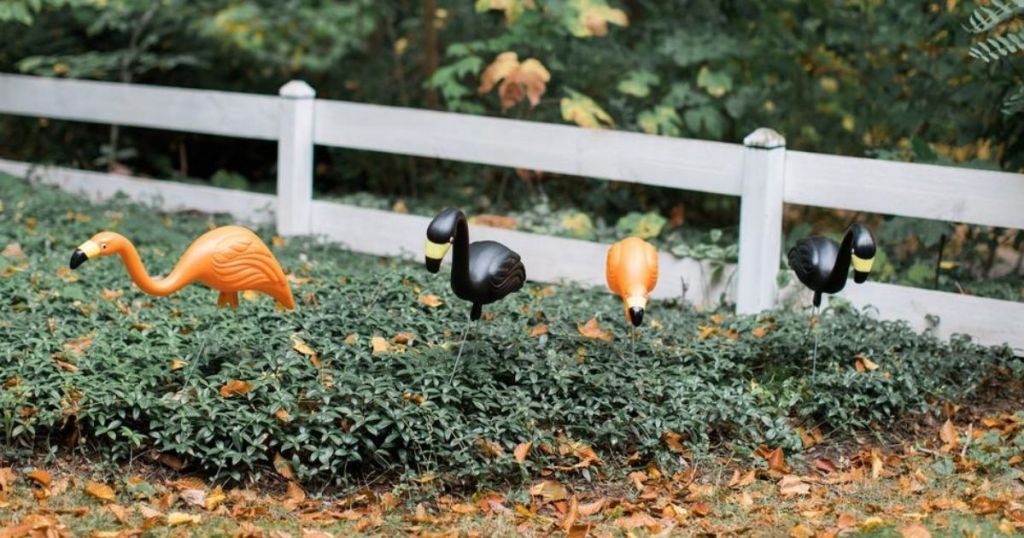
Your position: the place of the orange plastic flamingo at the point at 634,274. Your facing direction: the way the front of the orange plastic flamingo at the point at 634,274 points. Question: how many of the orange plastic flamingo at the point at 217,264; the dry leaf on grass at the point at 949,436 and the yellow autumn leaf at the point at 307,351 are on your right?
2

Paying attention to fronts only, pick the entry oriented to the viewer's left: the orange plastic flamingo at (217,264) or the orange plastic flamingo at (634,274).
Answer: the orange plastic flamingo at (217,264)

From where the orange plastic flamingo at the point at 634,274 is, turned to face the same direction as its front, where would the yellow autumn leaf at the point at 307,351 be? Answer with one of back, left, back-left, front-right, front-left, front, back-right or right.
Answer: right

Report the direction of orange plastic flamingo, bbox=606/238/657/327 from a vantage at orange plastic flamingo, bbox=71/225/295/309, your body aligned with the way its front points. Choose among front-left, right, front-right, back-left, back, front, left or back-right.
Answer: back

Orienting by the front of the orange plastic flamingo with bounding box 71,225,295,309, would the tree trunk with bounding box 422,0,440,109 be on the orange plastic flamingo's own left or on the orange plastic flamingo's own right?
on the orange plastic flamingo's own right

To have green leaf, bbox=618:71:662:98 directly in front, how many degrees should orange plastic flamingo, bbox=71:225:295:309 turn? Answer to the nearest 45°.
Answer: approximately 135° to its right

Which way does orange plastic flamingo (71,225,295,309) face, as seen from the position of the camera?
facing to the left of the viewer

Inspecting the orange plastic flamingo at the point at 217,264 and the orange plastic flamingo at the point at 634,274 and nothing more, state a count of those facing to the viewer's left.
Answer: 1

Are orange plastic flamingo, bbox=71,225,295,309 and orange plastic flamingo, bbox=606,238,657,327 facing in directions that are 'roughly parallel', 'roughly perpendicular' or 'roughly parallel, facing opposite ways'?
roughly perpendicular

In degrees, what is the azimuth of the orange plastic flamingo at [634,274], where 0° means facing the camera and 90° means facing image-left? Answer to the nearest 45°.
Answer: approximately 0°

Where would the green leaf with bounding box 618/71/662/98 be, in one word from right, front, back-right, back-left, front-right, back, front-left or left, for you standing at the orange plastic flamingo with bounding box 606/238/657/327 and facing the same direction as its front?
back

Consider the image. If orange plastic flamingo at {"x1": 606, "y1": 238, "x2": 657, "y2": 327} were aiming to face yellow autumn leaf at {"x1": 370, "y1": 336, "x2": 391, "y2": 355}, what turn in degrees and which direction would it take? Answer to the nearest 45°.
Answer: approximately 90° to its right
